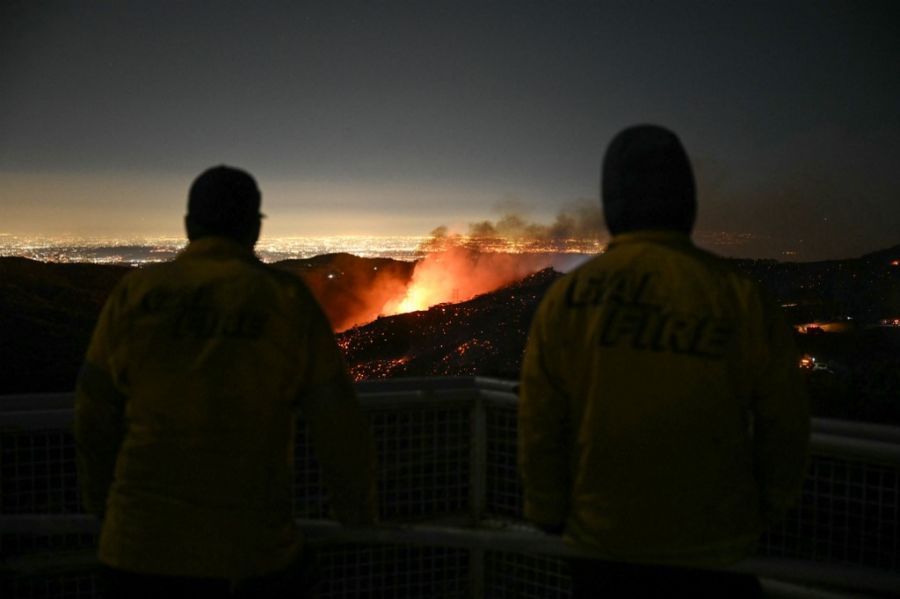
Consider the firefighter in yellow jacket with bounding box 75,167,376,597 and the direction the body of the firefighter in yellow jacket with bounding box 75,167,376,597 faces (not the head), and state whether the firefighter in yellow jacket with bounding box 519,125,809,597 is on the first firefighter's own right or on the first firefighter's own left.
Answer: on the first firefighter's own right

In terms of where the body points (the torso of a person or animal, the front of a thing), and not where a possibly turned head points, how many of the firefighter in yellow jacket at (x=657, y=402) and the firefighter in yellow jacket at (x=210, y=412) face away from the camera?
2

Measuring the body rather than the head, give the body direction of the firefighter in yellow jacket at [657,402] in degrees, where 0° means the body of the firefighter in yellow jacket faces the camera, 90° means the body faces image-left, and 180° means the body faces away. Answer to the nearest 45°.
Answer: approximately 180°

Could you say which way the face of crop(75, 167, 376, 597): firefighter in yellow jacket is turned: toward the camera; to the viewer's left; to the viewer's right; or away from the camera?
away from the camera

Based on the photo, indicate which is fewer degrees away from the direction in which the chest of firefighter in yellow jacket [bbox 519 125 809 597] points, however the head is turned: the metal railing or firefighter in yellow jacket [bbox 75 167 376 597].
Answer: the metal railing

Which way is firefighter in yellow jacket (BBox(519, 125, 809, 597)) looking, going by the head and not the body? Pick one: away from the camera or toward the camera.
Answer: away from the camera

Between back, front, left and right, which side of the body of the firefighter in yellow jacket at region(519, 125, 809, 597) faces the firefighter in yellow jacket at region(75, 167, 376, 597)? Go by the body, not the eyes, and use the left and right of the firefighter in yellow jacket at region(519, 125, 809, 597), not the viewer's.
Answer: left

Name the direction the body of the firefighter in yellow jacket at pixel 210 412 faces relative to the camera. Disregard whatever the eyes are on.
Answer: away from the camera
